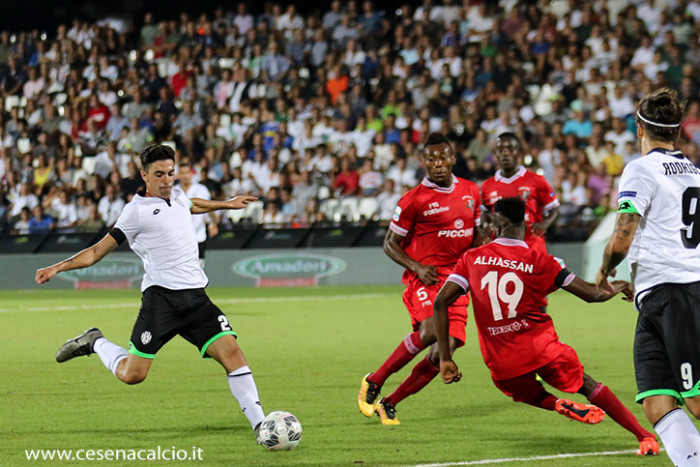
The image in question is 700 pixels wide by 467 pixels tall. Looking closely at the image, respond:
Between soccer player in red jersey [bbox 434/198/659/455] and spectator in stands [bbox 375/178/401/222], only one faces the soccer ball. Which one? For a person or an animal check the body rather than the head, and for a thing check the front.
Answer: the spectator in stands

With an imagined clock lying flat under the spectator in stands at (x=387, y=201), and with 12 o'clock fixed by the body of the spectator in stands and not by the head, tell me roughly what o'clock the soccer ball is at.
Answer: The soccer ball is roughly at 12 o'clock from the spectator in stands.

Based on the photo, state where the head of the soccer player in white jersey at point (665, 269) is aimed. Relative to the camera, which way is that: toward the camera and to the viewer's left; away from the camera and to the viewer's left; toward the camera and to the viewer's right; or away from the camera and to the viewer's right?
away from the camera and to the viewer's left

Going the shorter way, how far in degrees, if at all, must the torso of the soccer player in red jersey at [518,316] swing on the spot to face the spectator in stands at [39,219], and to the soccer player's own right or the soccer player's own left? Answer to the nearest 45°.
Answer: approximately 45° to the soccer player's own left

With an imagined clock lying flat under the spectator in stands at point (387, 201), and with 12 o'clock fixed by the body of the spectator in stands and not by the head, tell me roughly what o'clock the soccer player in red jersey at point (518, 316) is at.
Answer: The soccer player in red jersey is roughly at 12 o'clock from the spectator in stands.

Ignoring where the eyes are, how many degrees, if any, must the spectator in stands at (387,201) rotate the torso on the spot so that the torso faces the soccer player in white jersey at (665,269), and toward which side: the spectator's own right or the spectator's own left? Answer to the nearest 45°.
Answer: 0° — they already face them

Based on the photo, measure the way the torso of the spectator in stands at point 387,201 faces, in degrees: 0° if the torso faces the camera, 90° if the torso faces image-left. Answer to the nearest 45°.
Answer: approximately 0°

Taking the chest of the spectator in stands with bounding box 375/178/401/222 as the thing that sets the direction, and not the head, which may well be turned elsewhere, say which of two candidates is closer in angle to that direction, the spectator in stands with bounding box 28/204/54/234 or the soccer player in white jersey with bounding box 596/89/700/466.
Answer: the soccer player in white jersey

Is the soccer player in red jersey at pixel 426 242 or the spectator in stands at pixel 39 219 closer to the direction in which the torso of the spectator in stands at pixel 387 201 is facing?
the soccer player in red jersey

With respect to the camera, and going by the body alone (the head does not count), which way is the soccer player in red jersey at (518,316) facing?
away from the camera

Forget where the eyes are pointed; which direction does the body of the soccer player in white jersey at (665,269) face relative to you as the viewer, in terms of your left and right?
facing away from the viewer and to the left of the viewer

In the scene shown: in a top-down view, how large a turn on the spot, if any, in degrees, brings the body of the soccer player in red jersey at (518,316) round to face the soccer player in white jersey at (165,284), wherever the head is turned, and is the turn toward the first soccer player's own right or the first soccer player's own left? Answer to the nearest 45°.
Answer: approximately 90° to the first soccer player's own left
